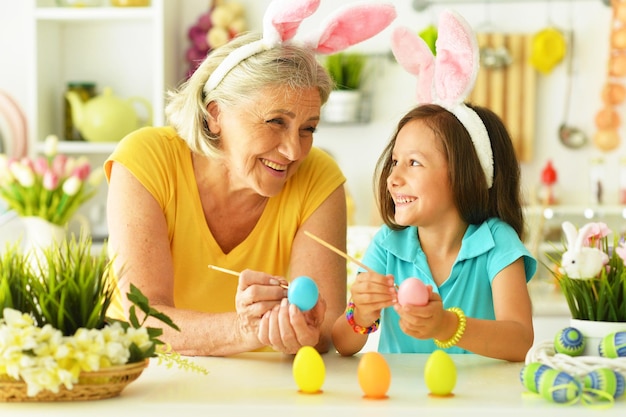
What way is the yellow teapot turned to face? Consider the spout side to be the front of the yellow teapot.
to the viewer's left

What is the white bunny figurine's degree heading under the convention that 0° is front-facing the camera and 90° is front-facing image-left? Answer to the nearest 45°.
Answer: approximately 90°

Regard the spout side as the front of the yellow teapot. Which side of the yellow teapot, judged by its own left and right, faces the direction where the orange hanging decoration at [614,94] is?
back

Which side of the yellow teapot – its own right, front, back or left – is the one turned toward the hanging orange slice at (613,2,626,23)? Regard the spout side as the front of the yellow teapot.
back

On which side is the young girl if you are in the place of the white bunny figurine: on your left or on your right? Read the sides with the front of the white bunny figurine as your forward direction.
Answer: on your right

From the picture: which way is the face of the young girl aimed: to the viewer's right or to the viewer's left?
to the viewer's left

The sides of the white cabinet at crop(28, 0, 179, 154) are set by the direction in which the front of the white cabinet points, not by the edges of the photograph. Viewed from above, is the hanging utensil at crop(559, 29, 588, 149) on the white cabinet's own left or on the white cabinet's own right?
on the white cabinet's own left

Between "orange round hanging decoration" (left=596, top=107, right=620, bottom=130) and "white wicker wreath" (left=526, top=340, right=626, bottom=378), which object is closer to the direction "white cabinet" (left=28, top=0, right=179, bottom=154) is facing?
the white wicker wreath

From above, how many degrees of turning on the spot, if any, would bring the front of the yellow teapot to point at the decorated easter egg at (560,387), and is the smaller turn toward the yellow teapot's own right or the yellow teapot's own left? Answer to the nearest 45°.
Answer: approximately 90° to the yellow teapot's own left
